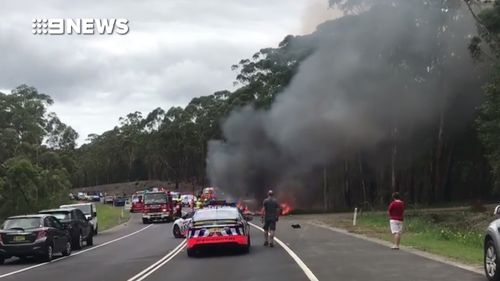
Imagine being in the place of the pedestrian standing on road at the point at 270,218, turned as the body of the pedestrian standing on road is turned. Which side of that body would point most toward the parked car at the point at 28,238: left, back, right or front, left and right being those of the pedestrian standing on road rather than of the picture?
left

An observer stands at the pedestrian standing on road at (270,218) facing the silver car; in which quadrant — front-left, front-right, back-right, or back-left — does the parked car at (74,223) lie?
back-right

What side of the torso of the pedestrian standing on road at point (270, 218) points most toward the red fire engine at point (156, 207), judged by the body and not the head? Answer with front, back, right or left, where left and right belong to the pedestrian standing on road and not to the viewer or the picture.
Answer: front

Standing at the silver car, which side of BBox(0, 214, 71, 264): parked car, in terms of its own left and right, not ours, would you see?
right

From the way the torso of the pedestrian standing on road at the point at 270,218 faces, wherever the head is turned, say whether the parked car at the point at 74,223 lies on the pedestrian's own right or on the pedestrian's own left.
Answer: on the pedestrian's own left

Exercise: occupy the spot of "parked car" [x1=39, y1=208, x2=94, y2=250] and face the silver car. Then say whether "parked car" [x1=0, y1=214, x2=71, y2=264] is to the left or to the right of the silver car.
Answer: right

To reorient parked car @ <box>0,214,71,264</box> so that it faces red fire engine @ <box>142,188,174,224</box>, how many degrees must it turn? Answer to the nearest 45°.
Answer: approximately 45° to its left

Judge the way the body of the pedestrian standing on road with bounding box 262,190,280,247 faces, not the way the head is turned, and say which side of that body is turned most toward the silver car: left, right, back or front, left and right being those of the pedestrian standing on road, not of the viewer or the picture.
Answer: back

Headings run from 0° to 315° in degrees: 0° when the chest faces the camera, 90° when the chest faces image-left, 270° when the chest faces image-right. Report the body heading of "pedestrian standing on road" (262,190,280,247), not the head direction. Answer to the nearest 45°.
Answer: approximately 180°

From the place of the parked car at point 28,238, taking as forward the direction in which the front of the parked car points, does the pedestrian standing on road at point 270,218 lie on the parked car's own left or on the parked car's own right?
on the parked car's own right

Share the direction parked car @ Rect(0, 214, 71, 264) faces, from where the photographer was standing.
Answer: facing away from the viewer and to the right of the viewer

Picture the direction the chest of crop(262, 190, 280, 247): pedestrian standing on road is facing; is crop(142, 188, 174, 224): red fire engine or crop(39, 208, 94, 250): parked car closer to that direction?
the red fire engine

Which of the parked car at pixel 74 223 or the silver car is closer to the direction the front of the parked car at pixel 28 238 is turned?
the parked car
